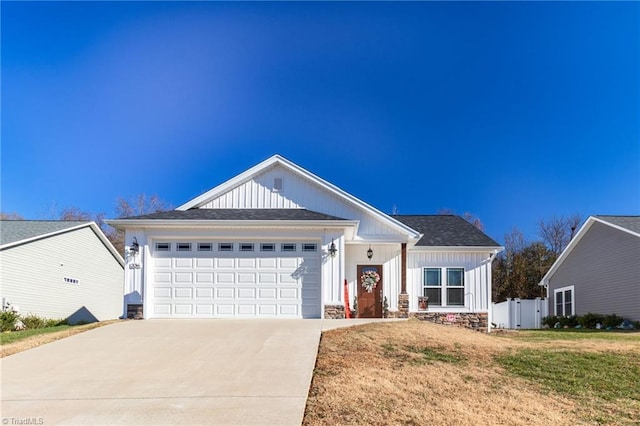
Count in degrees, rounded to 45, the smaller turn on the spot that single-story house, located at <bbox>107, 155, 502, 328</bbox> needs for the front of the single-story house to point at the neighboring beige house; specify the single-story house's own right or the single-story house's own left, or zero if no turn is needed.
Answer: approximately 135° to the single-story house's own right

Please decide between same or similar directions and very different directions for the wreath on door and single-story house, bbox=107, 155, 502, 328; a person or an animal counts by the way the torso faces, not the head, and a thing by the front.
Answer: same or similar directions

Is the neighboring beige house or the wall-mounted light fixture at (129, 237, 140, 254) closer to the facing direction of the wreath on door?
the wall-mounted light fixture

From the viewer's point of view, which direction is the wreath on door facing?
toward the camera

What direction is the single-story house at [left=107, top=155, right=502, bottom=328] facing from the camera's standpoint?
toward the camera

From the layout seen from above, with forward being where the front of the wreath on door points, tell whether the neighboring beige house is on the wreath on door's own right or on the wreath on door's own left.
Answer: on the wreath on door's own right

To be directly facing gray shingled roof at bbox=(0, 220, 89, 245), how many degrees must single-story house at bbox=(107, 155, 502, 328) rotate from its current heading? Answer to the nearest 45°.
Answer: approximately 135° to its right

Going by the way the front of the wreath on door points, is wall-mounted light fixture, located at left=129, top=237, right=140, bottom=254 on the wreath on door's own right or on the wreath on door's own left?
on the wreath on door's own right

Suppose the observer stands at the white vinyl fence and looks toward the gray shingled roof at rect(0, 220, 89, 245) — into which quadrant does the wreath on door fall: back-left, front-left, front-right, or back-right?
front-left

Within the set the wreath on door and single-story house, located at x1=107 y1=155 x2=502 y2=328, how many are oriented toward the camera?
2
